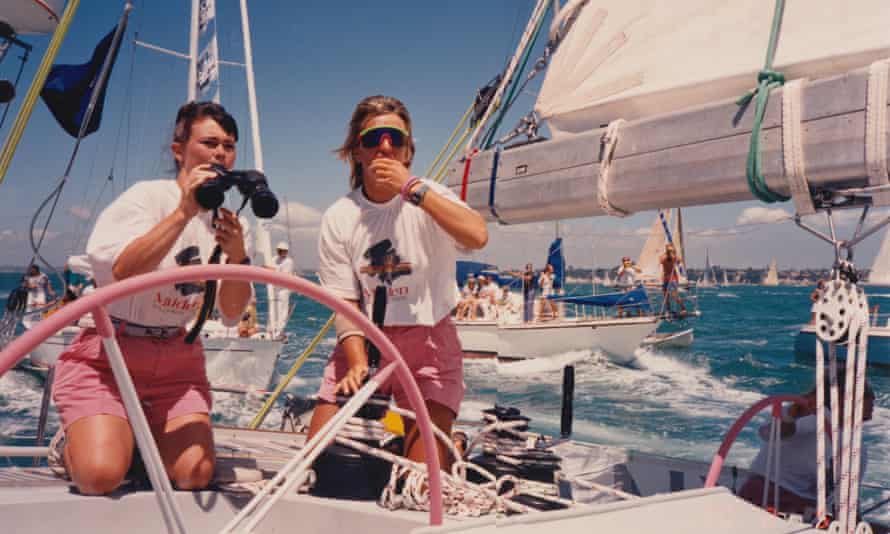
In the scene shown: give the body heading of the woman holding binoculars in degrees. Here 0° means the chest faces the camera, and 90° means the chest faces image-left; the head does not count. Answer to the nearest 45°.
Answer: approximately 315°

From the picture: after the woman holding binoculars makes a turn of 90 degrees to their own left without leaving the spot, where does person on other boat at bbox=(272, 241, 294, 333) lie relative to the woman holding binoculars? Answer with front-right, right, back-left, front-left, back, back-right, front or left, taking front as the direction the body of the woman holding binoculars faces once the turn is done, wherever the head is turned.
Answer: front-left

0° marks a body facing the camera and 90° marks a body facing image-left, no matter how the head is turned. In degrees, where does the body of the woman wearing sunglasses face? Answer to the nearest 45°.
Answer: approximately 0°

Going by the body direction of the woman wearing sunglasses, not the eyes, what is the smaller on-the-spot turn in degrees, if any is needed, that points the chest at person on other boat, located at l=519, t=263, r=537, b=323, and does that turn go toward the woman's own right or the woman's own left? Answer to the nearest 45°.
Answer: approximately 180°

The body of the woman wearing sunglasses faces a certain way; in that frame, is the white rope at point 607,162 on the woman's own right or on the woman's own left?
on the woman's own left

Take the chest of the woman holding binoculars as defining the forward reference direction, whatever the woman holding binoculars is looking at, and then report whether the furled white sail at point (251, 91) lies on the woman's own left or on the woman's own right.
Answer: on the woman's own left

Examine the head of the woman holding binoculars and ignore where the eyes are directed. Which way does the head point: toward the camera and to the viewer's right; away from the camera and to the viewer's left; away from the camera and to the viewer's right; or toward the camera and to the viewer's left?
toward the camera and to the viewer's right

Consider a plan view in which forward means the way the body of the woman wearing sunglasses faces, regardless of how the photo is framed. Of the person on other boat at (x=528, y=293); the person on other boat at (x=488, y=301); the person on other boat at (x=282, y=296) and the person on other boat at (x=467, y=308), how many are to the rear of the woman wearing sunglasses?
4
